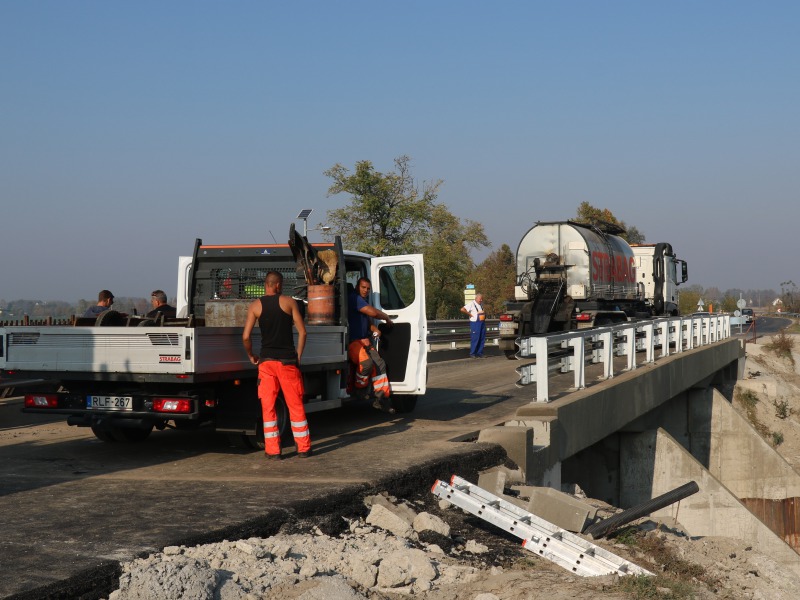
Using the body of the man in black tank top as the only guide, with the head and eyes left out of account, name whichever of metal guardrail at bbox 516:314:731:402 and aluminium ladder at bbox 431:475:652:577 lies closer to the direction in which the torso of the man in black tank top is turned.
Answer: the metal guardrail

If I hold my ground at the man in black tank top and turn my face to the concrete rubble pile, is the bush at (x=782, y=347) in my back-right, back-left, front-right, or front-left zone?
back-left

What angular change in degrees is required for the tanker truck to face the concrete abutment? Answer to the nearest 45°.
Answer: approximately 135° to its right

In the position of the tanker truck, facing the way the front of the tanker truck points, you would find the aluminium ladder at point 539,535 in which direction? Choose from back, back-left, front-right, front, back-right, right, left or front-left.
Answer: back-right

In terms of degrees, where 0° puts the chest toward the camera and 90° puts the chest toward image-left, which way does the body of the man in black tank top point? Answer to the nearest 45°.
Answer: approximately 180°

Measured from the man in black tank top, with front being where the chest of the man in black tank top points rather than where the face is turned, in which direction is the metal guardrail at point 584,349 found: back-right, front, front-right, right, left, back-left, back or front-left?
front-right

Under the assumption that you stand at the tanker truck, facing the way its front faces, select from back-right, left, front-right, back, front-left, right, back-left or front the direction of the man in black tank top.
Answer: back-right

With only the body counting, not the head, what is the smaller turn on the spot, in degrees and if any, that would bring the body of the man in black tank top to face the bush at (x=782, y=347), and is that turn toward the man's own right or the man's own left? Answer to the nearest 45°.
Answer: approximately 45° to the man's own right

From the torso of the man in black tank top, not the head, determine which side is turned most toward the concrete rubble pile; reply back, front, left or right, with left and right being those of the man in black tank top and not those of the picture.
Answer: back

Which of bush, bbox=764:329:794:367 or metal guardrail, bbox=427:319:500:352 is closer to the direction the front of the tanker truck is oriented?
the bush

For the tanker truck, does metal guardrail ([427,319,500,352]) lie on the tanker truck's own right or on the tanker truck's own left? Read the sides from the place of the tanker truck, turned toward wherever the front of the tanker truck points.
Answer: on the tanker truck's own left

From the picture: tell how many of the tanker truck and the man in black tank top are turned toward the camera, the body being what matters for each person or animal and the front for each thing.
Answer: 0

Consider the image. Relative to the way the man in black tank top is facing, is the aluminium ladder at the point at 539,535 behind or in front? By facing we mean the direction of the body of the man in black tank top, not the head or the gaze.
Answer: behind

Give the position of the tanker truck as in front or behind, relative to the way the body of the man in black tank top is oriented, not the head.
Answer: in front

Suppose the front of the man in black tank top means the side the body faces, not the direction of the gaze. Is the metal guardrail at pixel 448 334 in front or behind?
in front

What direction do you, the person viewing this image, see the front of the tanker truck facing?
facing away from the viewer and to the right of the viewer
